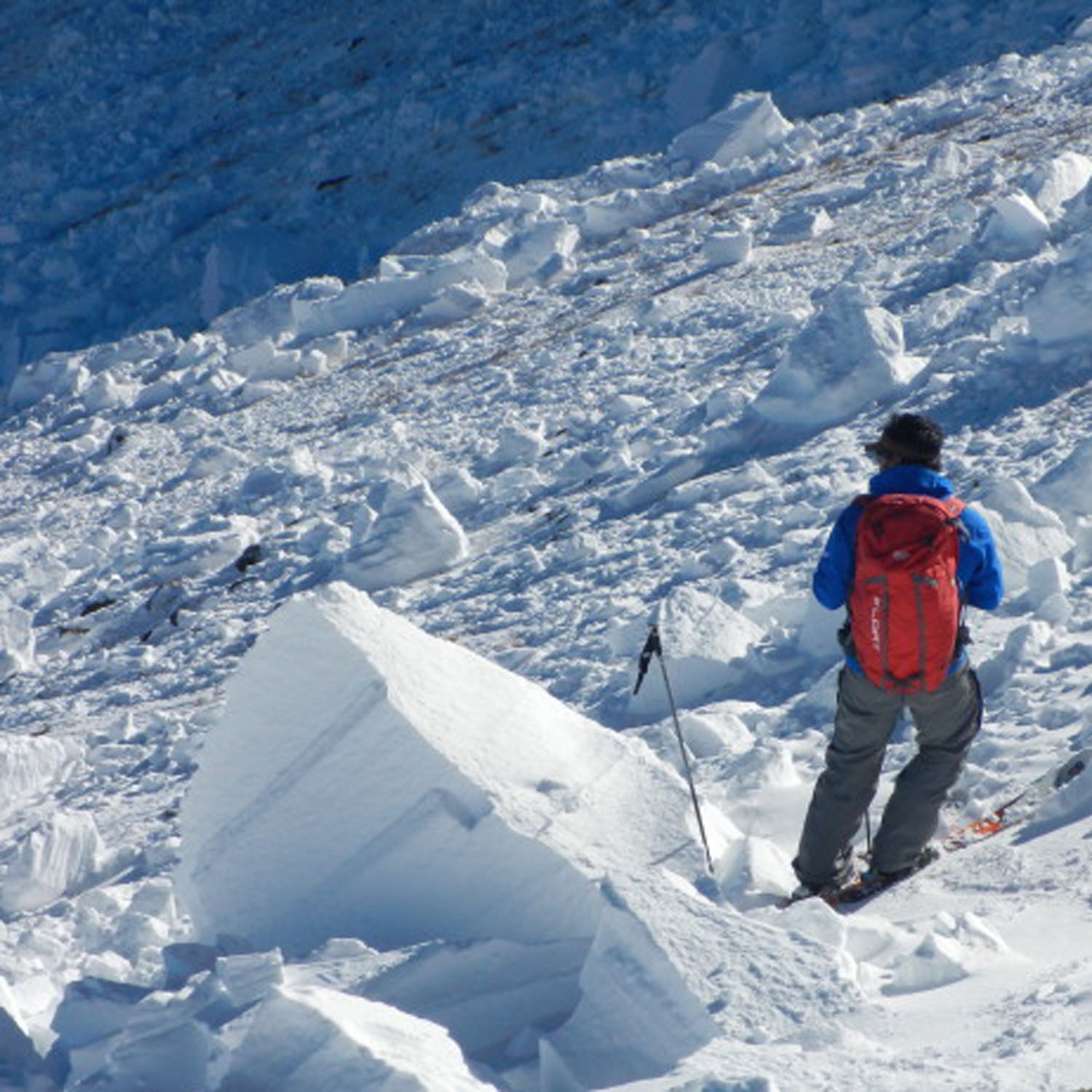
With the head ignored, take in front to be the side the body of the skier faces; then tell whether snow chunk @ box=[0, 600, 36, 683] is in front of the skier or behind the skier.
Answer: in front

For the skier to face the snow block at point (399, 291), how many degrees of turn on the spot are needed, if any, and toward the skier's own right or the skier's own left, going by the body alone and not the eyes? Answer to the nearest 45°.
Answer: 0° — they already face it

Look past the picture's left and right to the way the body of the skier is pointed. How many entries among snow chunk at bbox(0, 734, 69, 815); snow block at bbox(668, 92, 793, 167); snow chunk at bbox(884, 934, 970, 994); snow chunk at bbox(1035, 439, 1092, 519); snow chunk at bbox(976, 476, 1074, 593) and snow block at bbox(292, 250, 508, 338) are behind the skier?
1

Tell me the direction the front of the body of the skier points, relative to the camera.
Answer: away from the camera

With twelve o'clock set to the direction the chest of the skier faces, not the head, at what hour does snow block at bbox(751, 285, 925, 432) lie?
The snow block is roughly at 12 o'clock from the skier.

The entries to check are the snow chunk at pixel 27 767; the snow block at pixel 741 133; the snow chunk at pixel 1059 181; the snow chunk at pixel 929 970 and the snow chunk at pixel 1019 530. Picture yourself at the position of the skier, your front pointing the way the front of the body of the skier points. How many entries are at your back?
1

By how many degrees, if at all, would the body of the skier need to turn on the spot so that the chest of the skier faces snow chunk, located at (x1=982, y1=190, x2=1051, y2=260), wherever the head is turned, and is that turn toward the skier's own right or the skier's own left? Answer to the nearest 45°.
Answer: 0° — they already face it

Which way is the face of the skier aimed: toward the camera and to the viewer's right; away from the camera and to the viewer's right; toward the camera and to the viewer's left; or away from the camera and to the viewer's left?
away from the camera and to the viewer's left

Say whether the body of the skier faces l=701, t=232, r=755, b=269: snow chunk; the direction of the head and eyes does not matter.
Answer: yes

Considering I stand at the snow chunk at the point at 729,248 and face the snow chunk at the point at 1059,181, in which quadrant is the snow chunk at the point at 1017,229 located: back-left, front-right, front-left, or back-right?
front-right

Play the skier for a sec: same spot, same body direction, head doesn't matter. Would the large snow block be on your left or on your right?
on your left

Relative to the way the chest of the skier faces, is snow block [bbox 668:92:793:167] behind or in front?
in front

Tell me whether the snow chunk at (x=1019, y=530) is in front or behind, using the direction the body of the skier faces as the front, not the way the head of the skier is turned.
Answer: in front
